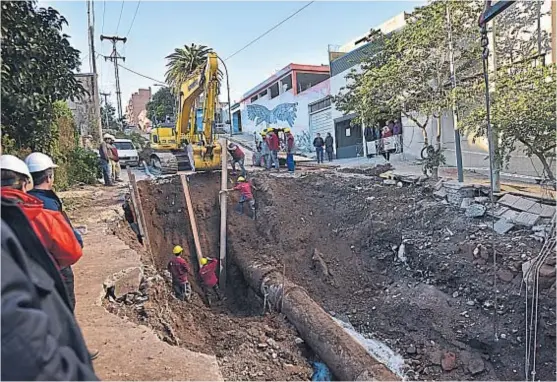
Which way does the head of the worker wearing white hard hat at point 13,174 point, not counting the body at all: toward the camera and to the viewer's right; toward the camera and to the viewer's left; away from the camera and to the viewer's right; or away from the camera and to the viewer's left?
away from the camera and to the viewer's right

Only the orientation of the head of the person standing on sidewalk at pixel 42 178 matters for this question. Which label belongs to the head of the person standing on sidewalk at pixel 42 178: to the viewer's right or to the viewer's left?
to the viewer's right

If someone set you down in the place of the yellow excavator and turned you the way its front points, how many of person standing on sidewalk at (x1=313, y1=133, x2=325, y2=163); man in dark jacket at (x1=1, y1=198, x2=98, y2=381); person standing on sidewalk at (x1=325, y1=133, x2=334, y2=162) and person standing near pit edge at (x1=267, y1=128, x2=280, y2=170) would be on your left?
3

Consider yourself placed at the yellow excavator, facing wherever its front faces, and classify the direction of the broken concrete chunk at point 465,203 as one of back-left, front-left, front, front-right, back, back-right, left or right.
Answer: front

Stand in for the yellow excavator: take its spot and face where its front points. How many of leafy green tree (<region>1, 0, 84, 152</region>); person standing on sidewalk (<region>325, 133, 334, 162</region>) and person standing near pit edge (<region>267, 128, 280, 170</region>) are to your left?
2

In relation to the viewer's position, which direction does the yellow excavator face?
facing the viewer and to the right of the viewer

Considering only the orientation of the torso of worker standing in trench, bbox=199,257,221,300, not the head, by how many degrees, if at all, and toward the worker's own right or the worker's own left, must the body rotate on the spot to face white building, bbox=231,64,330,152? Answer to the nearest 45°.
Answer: approximately 90° to the worker's own right
